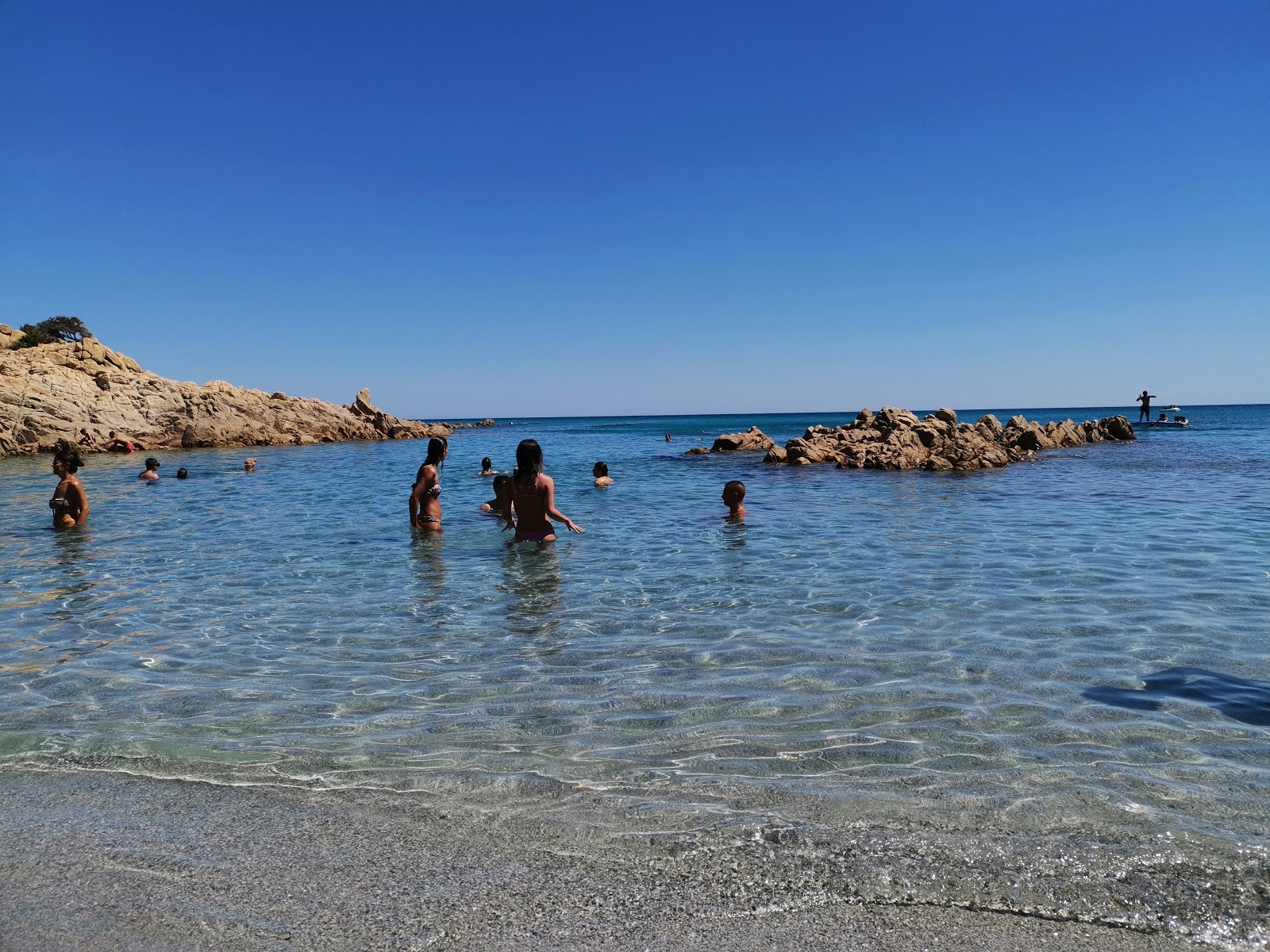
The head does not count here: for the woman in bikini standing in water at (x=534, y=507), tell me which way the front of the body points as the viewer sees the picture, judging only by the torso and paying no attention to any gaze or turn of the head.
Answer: away from the camera

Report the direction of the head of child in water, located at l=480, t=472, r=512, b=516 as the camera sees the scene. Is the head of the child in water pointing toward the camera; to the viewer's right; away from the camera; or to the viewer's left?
away from the camera

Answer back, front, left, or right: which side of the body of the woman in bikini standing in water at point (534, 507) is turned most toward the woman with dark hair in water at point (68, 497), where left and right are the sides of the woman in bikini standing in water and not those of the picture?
left

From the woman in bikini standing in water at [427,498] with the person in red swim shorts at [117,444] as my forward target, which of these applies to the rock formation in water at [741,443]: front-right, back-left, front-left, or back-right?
front-right

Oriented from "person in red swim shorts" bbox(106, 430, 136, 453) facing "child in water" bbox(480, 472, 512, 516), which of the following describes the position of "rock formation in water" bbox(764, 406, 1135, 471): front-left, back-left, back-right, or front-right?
front-left

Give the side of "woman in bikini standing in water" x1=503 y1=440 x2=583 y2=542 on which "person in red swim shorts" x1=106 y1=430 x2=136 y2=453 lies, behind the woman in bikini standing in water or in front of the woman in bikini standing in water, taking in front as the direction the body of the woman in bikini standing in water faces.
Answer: in front

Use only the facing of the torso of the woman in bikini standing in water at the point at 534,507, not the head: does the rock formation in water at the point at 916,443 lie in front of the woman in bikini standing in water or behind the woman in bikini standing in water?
in front

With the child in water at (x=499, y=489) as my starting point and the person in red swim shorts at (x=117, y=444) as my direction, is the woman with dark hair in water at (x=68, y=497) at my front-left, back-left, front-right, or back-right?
front-left

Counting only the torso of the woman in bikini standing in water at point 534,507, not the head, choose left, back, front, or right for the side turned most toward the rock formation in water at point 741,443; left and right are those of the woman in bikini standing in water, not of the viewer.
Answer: front

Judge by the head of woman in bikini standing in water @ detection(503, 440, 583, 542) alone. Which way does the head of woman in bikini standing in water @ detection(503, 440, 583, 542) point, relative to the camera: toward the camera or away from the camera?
away from the camera
